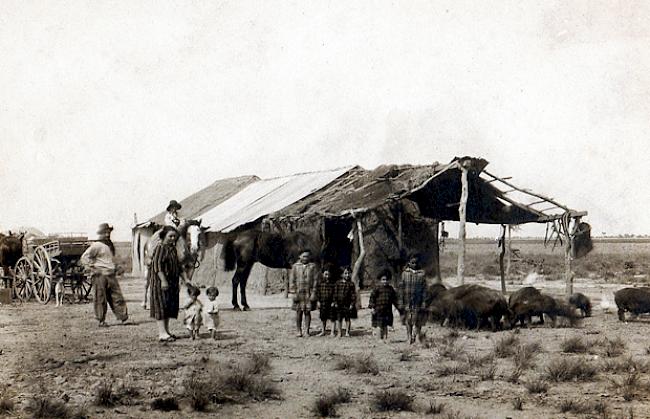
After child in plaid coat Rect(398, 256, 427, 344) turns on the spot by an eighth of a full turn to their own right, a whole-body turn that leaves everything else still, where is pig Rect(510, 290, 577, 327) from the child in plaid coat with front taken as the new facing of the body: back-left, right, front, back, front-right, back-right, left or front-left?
back

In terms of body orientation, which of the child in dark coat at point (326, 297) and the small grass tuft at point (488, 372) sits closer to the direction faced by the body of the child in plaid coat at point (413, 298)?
the small grass tuft

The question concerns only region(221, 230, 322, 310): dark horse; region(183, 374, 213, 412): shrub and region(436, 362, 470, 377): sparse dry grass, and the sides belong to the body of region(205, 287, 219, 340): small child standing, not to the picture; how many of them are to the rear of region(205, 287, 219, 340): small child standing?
1

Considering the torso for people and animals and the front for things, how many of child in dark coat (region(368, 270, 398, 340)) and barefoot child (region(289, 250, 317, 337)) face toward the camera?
2

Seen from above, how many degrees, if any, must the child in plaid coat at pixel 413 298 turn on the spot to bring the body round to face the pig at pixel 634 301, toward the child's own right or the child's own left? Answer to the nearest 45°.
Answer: approximately 135° to the child's own left
